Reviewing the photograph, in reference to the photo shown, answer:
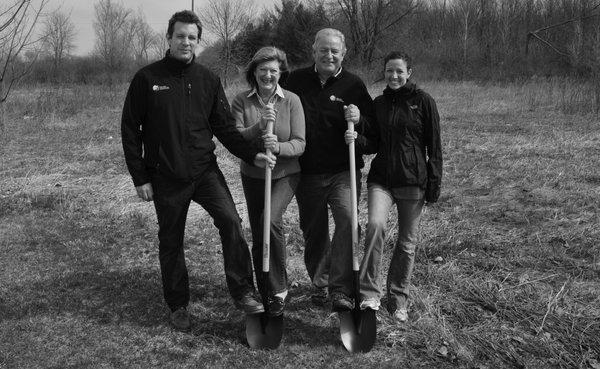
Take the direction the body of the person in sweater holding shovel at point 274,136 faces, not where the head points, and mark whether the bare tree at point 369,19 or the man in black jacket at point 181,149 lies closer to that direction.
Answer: the man in black jacket

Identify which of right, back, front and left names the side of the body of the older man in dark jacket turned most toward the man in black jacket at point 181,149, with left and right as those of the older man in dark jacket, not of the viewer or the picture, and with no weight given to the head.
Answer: right

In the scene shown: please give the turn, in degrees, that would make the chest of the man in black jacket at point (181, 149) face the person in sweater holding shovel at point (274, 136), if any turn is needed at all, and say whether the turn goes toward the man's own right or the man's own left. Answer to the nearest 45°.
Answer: approximately 90° to the man's own left

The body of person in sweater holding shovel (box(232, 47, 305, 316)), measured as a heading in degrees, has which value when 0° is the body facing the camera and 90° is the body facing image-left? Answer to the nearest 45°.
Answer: approximately 0°

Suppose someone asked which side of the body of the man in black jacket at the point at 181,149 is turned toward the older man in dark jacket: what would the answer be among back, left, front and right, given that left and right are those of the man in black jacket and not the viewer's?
left

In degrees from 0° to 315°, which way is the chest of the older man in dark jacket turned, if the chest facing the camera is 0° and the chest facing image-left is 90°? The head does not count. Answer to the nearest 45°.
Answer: approximately 0°

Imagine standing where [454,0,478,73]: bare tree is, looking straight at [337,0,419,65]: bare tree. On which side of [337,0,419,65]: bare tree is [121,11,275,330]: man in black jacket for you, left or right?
left
